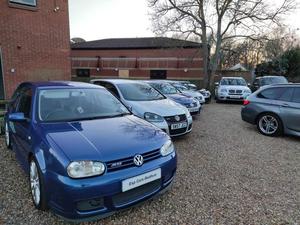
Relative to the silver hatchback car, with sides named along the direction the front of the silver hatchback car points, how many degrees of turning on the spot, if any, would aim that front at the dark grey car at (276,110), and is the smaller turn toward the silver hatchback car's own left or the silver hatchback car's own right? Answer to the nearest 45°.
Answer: approximately 45° to the silver hatchback car's own left

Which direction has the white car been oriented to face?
toward the camera

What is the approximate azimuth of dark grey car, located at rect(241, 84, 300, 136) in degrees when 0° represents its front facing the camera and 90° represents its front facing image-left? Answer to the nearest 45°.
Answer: approximately 270°

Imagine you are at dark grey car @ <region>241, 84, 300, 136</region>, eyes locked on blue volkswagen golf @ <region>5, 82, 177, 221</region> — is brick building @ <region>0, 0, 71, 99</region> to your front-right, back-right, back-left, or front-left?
front-right

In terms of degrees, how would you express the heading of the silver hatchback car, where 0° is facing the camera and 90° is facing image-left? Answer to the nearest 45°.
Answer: approximately 315°

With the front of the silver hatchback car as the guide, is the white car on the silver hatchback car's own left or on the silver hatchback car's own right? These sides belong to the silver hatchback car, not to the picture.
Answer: on the silver hatchback car's own left

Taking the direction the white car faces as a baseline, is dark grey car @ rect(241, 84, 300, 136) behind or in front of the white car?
in front

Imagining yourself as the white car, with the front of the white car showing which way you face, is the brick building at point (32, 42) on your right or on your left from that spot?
on your right

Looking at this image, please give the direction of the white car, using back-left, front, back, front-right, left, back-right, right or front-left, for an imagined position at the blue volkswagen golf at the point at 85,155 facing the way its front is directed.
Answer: left

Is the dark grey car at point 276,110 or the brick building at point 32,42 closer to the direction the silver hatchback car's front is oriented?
the dark grey car

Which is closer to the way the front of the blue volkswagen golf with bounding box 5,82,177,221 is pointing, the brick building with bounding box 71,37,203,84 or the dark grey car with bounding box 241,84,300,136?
the dark grey car

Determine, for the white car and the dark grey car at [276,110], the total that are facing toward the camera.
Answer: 1
